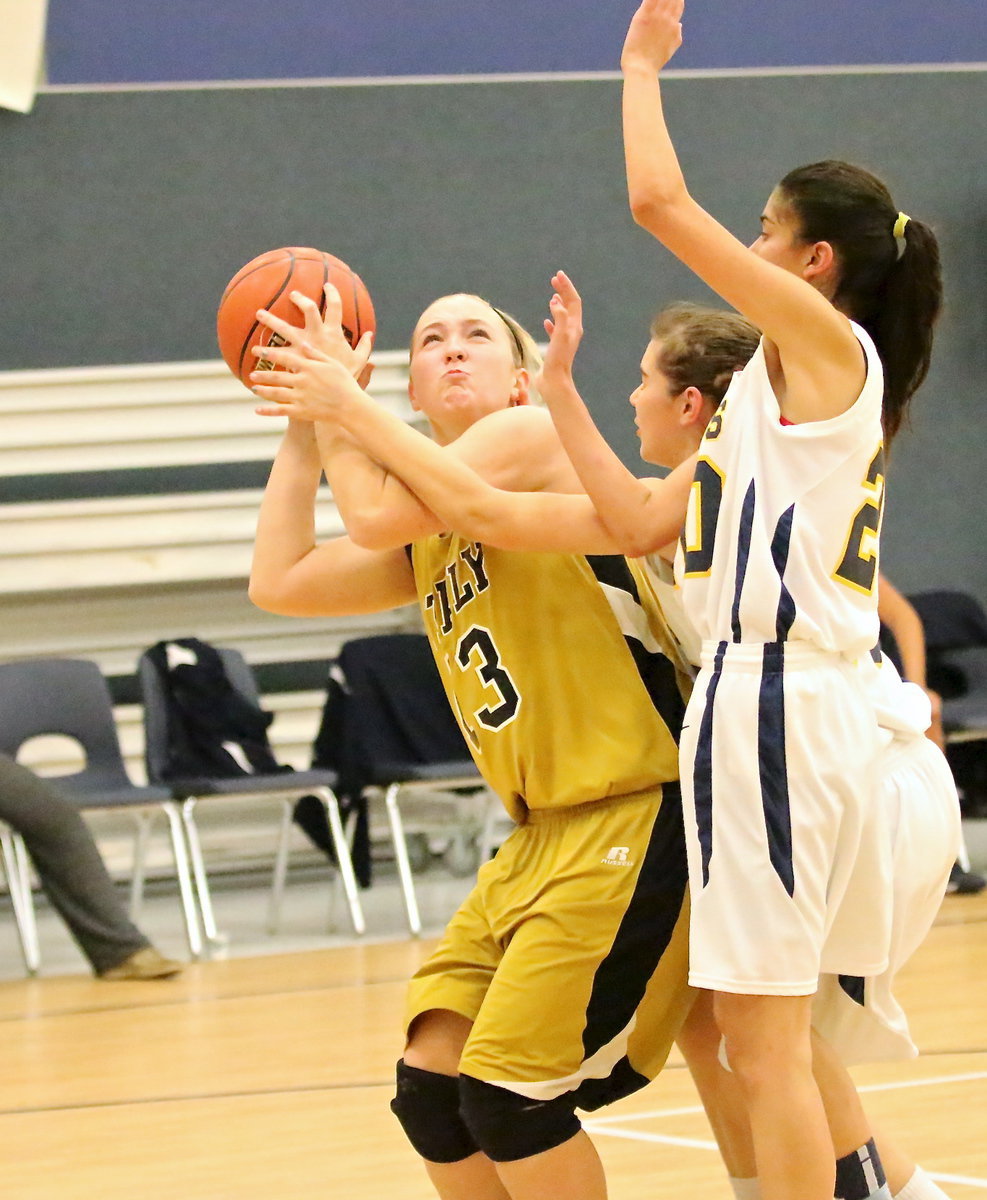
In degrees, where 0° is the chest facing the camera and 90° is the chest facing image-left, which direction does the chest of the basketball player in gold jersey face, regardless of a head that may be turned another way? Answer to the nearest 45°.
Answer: approximately 45°
